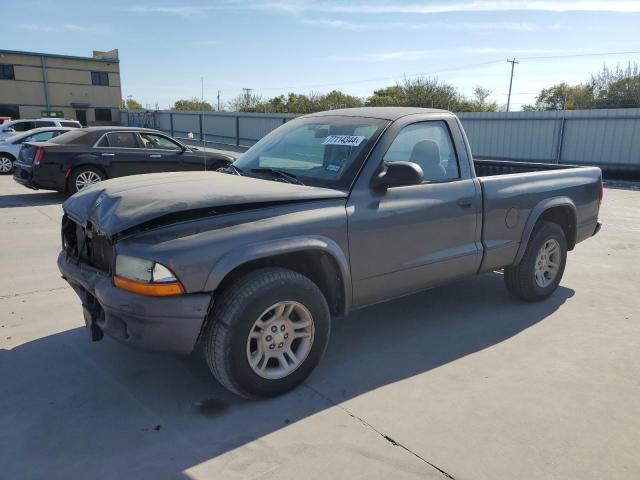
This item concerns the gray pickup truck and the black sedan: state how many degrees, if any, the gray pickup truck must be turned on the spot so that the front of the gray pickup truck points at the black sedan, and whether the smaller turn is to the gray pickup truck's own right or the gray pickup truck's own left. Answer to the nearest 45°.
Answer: approximately 90° to the gray pickup truck's own right

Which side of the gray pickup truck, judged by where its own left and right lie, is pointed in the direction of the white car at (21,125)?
right

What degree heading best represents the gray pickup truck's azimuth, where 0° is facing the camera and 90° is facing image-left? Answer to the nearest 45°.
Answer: approximately 45°
